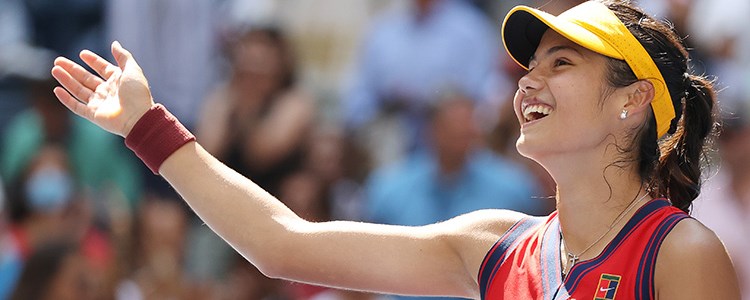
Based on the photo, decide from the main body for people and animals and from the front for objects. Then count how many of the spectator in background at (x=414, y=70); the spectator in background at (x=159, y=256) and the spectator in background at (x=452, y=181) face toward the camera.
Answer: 3

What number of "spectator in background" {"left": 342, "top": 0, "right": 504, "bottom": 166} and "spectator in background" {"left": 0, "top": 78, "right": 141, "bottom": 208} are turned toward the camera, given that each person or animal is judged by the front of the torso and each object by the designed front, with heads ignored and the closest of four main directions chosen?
2

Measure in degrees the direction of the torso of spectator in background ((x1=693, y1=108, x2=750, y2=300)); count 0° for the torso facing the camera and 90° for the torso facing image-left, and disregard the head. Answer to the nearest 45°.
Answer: approximately 0°

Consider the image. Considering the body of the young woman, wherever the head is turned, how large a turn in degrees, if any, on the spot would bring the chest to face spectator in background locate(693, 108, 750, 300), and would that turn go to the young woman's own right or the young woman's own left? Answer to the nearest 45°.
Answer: approximately 180°

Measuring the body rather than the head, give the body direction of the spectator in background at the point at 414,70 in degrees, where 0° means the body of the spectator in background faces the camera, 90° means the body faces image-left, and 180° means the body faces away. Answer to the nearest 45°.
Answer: approximately 0°

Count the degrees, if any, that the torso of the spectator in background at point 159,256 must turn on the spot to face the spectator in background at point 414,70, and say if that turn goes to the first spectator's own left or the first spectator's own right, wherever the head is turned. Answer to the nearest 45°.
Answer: approximately 90° to the first spectator's own left
